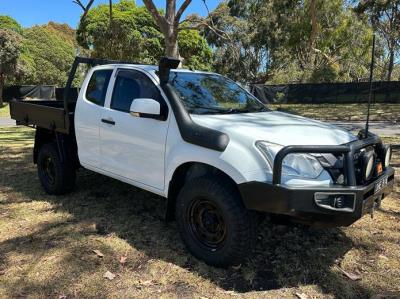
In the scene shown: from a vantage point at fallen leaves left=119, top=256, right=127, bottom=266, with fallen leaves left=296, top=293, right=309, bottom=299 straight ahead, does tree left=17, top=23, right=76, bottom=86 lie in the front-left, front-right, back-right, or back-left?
back-left

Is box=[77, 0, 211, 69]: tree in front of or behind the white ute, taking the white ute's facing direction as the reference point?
behind

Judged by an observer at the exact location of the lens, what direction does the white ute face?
facing the viewer and to the right of the viewer

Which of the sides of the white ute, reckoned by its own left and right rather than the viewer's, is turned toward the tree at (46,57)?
back

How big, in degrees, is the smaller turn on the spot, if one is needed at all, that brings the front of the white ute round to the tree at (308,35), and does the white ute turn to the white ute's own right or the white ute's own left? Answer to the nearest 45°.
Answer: approximately 135° to the white ute's own left
